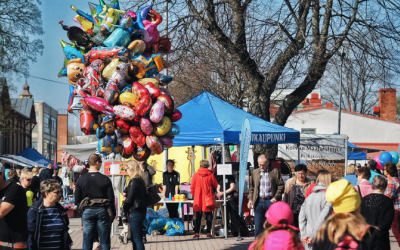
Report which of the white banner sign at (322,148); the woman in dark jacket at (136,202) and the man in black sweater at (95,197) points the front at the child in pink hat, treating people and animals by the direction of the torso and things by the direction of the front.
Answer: the white banner sign

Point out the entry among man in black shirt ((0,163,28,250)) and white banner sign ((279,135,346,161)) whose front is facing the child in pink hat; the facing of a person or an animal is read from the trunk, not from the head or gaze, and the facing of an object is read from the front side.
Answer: the white banner sign

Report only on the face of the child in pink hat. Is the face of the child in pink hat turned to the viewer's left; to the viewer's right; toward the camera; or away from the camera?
away from the camera

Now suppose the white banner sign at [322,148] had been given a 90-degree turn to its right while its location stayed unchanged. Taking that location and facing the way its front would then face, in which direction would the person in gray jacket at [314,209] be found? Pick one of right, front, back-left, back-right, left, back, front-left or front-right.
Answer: left

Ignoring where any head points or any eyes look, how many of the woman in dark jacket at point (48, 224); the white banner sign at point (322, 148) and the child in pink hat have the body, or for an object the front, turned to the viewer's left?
0

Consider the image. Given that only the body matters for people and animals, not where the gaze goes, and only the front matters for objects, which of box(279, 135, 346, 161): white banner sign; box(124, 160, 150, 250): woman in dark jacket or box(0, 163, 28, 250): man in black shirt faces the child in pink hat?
the white banner sign

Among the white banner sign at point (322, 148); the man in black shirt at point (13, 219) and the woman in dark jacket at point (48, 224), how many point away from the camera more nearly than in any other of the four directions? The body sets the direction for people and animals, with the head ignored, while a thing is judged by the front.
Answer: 0

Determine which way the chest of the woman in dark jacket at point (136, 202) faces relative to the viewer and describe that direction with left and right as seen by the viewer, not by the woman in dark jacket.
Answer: facing away from the viewer and to the left of the viewer

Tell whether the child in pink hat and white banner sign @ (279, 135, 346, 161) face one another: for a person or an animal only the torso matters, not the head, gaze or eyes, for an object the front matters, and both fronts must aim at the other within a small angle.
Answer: yes

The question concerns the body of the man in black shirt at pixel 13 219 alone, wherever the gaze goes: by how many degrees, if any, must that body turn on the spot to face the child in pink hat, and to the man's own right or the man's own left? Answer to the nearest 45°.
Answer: approximately 135° to the man's own left

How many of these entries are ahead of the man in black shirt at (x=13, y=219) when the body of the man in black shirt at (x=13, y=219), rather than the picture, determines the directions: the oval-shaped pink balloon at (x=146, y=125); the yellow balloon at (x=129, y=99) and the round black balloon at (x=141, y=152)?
0

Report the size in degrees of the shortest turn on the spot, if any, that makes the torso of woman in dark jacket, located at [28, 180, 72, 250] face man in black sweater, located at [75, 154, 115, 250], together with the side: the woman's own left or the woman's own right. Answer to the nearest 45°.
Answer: approximately 135° to the woman's own left

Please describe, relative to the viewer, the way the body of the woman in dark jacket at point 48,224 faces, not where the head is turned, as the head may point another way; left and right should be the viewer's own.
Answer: facing the viewer and to the right of the viewer

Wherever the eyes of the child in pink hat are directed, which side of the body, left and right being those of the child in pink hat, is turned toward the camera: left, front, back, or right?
back

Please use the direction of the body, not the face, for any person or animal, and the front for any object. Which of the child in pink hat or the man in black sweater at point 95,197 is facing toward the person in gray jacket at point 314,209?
the child in pink hat
